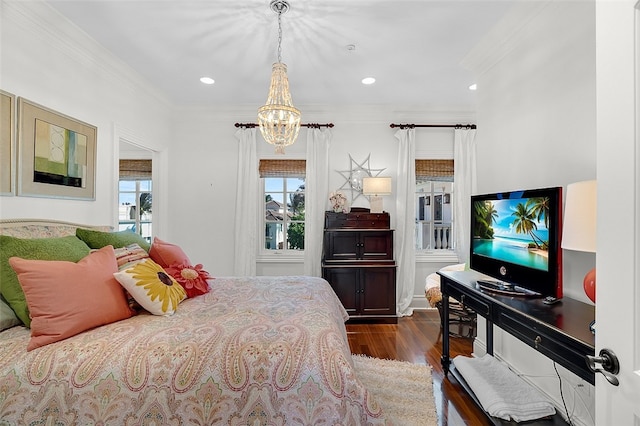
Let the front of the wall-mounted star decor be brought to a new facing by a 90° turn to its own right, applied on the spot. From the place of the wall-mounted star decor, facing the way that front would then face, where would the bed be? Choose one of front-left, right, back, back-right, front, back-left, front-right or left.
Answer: left

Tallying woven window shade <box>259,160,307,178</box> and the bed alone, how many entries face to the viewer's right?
1

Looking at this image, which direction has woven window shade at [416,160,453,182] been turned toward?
toward the camera

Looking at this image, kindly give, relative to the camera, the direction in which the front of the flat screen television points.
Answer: facing the viewer and to the left of the viewer

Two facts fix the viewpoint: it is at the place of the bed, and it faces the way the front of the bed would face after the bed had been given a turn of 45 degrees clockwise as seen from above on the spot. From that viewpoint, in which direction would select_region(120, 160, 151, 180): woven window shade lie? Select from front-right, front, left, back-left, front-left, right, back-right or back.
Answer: back-left

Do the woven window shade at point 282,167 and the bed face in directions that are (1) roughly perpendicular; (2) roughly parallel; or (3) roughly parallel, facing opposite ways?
roughly perpendicular

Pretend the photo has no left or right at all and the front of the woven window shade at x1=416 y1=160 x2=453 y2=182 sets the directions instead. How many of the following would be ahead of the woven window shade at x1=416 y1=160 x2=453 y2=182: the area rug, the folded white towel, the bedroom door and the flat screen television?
4

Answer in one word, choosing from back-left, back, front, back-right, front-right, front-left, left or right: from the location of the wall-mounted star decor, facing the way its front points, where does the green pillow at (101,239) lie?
front-right

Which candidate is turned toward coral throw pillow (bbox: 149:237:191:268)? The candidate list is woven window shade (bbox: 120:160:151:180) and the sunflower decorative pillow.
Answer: the woven window shade

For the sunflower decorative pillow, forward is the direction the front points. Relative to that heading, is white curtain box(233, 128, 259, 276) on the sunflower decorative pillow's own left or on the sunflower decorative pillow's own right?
on the sunflower decorative pillow's own left

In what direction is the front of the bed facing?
to the viewer's right

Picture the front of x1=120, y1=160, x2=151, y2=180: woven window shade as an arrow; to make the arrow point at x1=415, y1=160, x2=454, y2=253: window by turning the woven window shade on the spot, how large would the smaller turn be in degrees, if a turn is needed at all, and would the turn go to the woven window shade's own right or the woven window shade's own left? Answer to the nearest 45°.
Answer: approximately 45° to the woven window shade's own left

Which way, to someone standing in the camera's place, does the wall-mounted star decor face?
facing the viewer

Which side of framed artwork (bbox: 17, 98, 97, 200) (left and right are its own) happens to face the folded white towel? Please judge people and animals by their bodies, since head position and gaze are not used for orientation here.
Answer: front

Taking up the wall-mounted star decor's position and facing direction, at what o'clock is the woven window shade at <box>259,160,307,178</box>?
The woven window shade is roughly at 3 o'clock from the wall-mounted star decor.

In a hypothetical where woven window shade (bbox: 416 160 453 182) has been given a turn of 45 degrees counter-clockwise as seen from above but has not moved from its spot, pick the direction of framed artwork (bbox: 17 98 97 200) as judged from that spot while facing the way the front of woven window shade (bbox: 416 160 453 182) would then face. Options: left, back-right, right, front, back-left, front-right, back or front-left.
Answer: right

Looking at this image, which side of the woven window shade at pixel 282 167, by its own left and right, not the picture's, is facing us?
front

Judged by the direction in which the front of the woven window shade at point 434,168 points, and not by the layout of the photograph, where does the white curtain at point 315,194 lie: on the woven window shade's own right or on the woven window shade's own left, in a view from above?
on the woven window shade's own right

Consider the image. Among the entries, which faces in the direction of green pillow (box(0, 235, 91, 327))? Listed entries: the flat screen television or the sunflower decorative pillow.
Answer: the flat screen television

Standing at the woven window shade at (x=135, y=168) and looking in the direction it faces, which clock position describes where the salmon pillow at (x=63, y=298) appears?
The salmon pillow is roughly at 12 o'clock from the woven window shade.

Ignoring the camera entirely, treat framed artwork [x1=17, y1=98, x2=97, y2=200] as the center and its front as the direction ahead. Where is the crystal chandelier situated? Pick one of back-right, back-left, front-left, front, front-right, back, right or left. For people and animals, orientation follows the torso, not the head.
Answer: front
